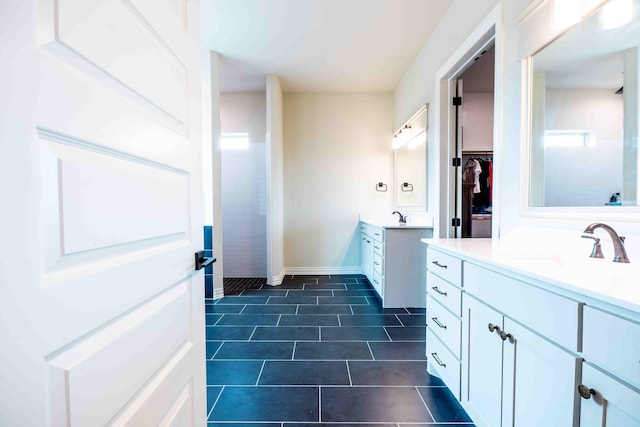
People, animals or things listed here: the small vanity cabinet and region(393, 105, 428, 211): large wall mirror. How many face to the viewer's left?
2

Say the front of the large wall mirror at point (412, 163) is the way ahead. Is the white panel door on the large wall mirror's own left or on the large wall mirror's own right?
on the large wall mirror's own left

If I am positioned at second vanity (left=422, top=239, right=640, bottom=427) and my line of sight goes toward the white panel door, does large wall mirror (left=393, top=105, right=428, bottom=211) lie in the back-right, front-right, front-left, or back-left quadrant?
back-right

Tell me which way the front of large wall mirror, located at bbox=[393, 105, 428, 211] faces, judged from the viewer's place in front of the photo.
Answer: facing to the left of the viewer

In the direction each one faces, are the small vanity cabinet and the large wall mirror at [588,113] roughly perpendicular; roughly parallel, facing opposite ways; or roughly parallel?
roughly parallel

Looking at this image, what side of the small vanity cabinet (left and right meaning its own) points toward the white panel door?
left

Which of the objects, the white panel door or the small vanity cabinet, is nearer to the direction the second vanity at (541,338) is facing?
the white panel door

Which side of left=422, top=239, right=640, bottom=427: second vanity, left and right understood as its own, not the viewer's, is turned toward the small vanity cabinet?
right

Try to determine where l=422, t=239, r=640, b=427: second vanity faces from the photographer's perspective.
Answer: facing the viewer and to the left of the viewer

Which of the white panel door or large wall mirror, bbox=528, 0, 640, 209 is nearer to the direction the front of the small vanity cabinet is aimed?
the white panel door

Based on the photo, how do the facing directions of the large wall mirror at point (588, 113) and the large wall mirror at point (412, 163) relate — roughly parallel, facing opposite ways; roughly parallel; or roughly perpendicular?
roughly parallel

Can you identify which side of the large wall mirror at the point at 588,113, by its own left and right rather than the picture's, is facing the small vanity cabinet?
right

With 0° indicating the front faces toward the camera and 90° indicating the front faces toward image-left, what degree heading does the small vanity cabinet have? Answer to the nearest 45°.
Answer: approximately 90°
